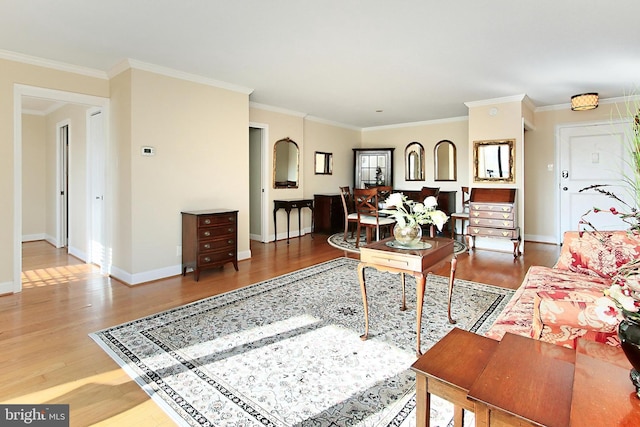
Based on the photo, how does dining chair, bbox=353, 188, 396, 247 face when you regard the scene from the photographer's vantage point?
facing away from the viewer and to the right of the viewer

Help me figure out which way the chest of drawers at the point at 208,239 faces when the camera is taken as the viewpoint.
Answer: facing the viewer and to the right of the viewer

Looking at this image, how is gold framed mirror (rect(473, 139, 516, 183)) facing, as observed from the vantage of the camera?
facing the viewer

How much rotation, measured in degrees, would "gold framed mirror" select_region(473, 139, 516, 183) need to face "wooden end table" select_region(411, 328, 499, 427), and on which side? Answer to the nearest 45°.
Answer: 0° — it already faces it

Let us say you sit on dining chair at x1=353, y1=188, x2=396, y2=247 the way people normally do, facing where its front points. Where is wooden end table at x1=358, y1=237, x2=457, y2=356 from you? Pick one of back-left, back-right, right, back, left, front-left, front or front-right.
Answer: back-right

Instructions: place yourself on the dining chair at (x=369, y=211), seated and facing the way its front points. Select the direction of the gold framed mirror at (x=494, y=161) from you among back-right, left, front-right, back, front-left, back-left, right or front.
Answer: front-right

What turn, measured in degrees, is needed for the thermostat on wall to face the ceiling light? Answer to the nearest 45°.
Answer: approximately 90° to its left

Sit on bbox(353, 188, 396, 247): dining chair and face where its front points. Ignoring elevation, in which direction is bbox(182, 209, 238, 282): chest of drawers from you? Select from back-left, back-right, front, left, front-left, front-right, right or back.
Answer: back

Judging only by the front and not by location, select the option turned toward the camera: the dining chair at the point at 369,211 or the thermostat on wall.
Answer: the thermostat on wall

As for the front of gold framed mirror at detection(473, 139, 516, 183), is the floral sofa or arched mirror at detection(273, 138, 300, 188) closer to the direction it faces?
the floral sofa

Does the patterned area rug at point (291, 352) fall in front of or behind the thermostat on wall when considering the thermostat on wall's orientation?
in front

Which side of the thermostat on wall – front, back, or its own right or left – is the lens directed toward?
front

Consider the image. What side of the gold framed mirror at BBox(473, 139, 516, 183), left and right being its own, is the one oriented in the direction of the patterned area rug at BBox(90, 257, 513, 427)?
front

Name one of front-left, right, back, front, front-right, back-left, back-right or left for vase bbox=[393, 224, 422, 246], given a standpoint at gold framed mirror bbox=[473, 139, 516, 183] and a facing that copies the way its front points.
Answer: front

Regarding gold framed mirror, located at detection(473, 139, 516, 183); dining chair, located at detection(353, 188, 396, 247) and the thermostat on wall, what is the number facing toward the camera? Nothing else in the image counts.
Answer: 2

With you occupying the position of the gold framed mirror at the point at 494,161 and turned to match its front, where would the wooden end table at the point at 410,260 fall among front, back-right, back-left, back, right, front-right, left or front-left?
front

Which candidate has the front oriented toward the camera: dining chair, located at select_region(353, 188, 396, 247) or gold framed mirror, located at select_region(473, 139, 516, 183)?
the gold framed mirror
